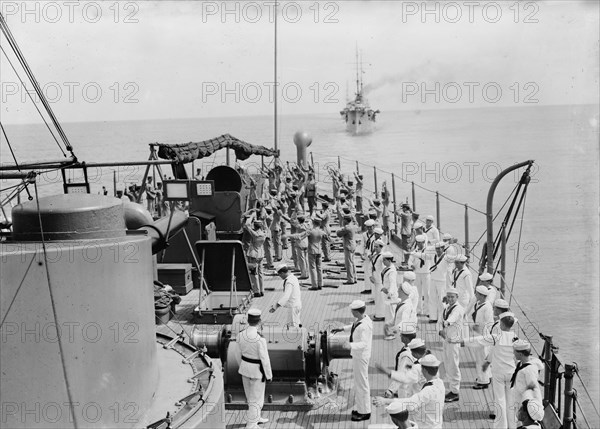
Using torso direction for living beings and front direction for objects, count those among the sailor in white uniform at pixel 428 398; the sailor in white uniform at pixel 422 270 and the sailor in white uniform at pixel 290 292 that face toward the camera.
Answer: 1

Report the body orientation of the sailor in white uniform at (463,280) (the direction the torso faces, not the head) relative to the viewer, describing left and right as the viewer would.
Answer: facing the viewer and to the left of the viewer

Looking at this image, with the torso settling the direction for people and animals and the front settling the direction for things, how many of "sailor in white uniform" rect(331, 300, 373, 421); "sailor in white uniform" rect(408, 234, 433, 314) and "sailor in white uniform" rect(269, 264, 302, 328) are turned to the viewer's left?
2

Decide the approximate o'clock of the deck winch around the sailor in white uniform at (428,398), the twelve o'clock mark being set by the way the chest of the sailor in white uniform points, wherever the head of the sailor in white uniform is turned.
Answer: The deck winch is roughly at 12 o'clock from the sailor in white uniform.

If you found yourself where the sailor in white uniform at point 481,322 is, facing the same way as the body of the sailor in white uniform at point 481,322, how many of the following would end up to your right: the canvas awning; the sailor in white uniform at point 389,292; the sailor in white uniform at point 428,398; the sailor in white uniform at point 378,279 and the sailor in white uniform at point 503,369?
3

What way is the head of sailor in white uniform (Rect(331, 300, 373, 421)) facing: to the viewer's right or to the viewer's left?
to the viewer's left

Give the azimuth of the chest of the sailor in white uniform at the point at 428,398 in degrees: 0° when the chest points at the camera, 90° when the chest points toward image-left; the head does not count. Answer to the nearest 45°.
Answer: approximately 135°

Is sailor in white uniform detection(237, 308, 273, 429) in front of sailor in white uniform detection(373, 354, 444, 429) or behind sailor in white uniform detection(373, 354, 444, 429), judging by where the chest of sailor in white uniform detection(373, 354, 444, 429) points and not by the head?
in front

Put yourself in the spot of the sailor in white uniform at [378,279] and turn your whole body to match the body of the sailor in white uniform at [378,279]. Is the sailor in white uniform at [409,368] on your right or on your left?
on your left

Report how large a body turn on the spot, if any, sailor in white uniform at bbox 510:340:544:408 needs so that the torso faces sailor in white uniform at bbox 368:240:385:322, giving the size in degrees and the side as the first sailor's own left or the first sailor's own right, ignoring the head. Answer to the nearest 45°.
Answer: approximately 90° to the first sailor's own right

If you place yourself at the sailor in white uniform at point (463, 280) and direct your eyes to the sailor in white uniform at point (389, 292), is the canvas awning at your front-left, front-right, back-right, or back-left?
front-right
